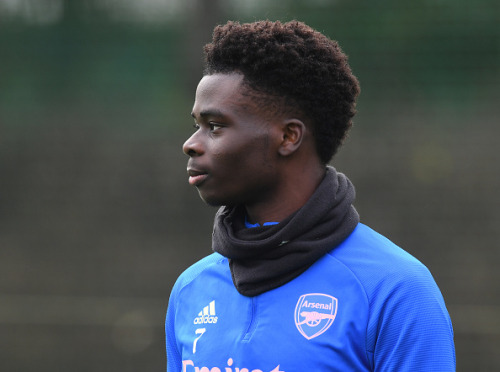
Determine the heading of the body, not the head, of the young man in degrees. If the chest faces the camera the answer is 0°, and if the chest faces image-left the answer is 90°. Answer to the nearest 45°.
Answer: approximately 45°

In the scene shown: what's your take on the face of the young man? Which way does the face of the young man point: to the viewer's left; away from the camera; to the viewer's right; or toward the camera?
to the viewer's left
